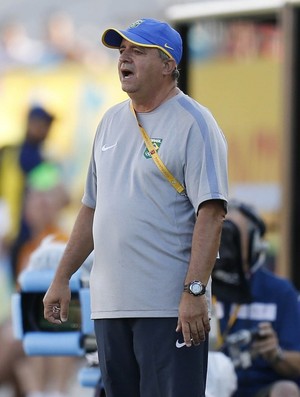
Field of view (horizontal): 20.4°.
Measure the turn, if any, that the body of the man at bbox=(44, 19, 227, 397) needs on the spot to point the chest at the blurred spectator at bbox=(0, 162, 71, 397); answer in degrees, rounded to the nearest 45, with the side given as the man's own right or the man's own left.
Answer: approximately 135° to the man's own right

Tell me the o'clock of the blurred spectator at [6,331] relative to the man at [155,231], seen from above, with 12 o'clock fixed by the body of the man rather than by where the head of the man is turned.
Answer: The blurred spectator is roughly at 4 o'clock from the man.

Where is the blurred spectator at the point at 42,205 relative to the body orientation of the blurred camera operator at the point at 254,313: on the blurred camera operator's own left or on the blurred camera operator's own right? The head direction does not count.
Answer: on the blurred camera operator's own right

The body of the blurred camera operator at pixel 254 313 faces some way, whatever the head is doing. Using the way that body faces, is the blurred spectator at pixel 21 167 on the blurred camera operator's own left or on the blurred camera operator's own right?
on the blurred camera operator's own right

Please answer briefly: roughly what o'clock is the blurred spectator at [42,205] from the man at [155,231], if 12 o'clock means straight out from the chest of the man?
The blurred spectator is roughly at 4 o'clock from the man.

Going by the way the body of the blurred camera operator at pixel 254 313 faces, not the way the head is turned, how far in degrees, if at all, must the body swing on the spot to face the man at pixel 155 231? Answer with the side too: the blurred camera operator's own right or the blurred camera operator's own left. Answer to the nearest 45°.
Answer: approximately 45° to the blurred camera operator's own left

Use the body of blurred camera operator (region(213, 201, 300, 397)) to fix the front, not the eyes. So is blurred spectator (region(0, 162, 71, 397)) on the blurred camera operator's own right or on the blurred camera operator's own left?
on the blurred camera operator's own right

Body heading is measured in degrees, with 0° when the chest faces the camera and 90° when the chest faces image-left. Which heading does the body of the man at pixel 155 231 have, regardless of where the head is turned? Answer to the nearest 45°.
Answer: approximately 45°
